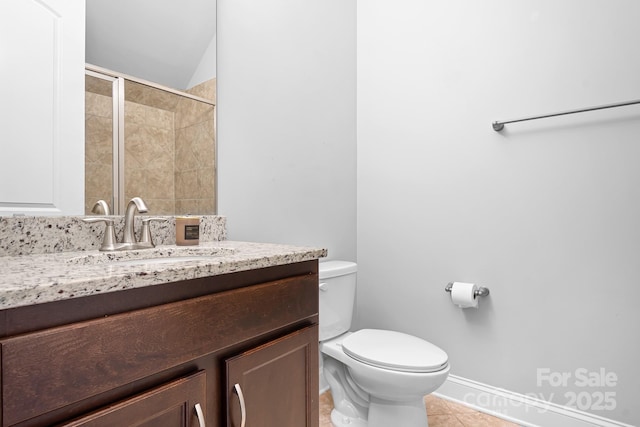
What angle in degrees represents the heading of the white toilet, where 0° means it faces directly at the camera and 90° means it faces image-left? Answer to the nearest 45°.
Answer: approximately 315°

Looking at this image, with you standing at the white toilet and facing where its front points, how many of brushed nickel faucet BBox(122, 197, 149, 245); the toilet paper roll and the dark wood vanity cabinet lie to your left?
1

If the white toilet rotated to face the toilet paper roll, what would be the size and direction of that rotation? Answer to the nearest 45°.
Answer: approximately 90° to its left

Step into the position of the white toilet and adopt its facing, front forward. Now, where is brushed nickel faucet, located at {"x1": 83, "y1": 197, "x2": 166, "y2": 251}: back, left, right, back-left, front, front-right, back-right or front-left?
right

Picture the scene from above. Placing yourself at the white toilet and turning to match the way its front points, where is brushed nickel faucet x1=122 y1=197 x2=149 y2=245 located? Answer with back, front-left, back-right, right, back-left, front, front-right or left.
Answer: right

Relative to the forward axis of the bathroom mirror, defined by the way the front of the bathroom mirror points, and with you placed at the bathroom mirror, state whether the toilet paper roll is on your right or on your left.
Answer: on your left

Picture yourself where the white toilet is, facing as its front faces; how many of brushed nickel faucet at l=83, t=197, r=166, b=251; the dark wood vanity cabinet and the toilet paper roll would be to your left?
1
